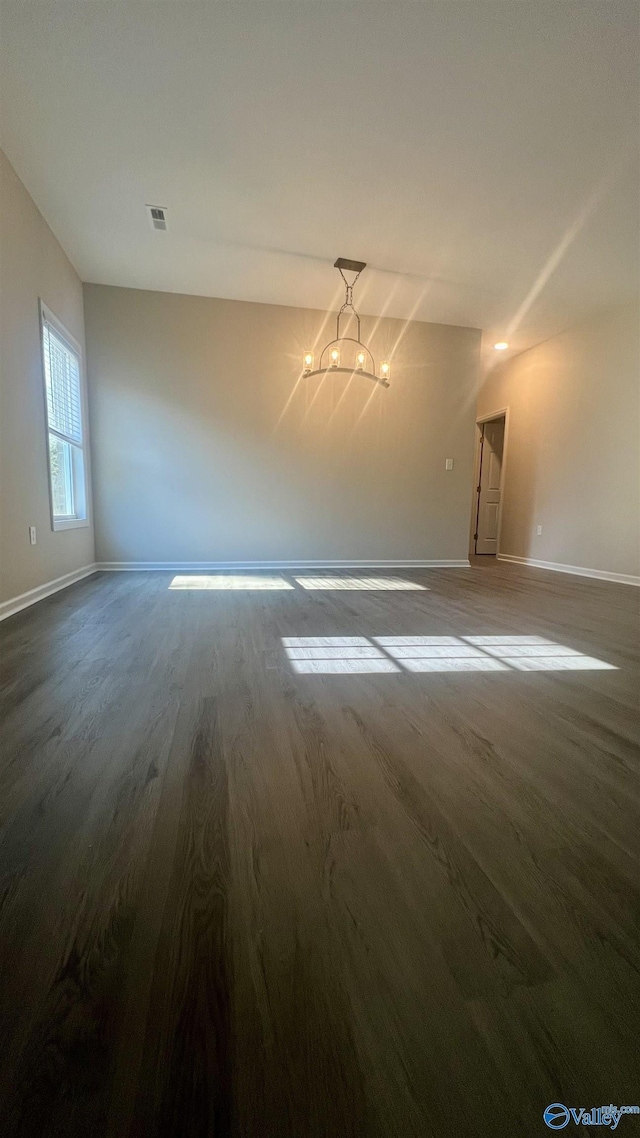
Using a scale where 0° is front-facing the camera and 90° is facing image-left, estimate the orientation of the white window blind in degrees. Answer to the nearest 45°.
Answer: approximately 315°

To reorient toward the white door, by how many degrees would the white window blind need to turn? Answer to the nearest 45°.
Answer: approximately 45° to its left
